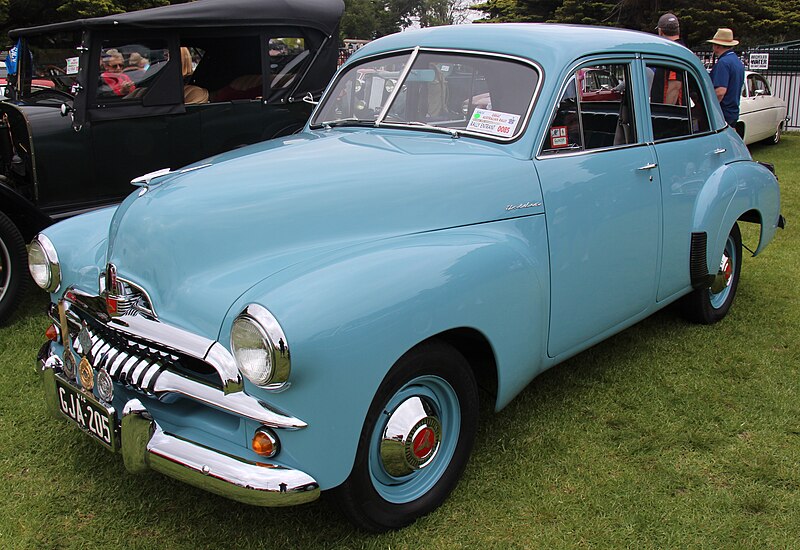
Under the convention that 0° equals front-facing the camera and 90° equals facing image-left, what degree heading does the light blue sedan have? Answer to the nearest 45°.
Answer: approximately 45°

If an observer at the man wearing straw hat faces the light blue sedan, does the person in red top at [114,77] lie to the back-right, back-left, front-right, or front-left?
front-right

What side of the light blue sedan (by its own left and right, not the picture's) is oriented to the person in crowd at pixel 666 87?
back

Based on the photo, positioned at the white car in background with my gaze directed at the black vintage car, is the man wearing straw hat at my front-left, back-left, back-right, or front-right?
front-left
